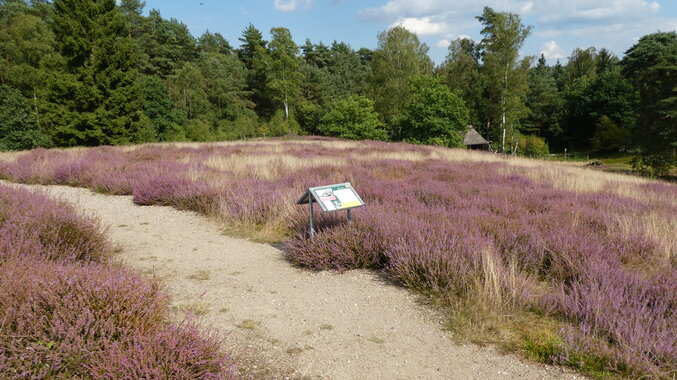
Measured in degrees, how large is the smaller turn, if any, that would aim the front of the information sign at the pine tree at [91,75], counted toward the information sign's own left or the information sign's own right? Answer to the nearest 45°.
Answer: approximately 180°

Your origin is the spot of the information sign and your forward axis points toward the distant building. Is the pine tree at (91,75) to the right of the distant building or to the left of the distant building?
left
